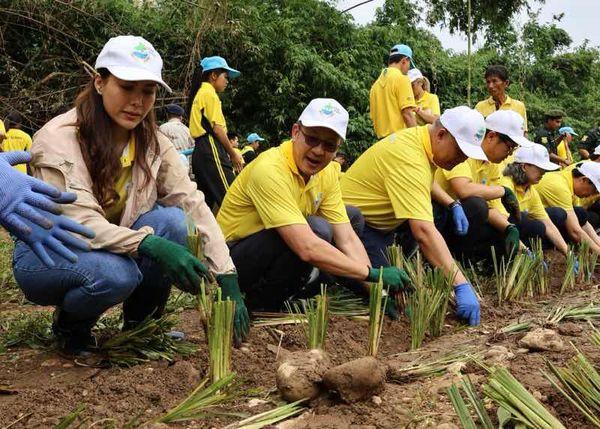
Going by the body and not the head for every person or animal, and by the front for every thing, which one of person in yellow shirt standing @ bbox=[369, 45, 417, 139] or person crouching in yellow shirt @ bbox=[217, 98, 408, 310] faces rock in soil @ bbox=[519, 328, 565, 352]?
the person crouching in yellow shirt

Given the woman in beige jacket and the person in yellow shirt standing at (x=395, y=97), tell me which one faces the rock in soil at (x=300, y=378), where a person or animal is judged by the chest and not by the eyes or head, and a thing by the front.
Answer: the woman in beige jacket

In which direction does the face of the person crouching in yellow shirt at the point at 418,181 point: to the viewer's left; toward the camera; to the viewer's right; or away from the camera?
to the viewer's right

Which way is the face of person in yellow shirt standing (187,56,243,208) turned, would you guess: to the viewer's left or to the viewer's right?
to the viewer's right

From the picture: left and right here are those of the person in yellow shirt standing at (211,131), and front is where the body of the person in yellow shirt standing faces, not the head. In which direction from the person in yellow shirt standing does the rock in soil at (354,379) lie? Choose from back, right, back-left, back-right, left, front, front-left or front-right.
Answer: right

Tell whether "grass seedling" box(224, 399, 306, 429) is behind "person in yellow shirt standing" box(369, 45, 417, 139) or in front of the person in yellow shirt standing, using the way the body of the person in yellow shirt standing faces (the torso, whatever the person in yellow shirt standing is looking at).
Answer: behind

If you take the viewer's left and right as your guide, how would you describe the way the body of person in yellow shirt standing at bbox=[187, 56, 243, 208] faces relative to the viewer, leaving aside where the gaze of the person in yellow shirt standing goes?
facing to the right of the viewer

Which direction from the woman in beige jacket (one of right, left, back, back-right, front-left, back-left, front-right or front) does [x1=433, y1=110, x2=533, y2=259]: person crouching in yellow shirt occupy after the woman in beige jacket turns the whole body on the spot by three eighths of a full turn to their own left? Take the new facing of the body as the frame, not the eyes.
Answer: front-right

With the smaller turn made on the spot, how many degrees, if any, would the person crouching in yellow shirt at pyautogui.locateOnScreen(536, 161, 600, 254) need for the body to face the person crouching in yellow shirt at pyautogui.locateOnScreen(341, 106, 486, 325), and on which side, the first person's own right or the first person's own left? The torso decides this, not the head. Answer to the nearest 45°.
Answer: approximately 45° to the first person's own right
